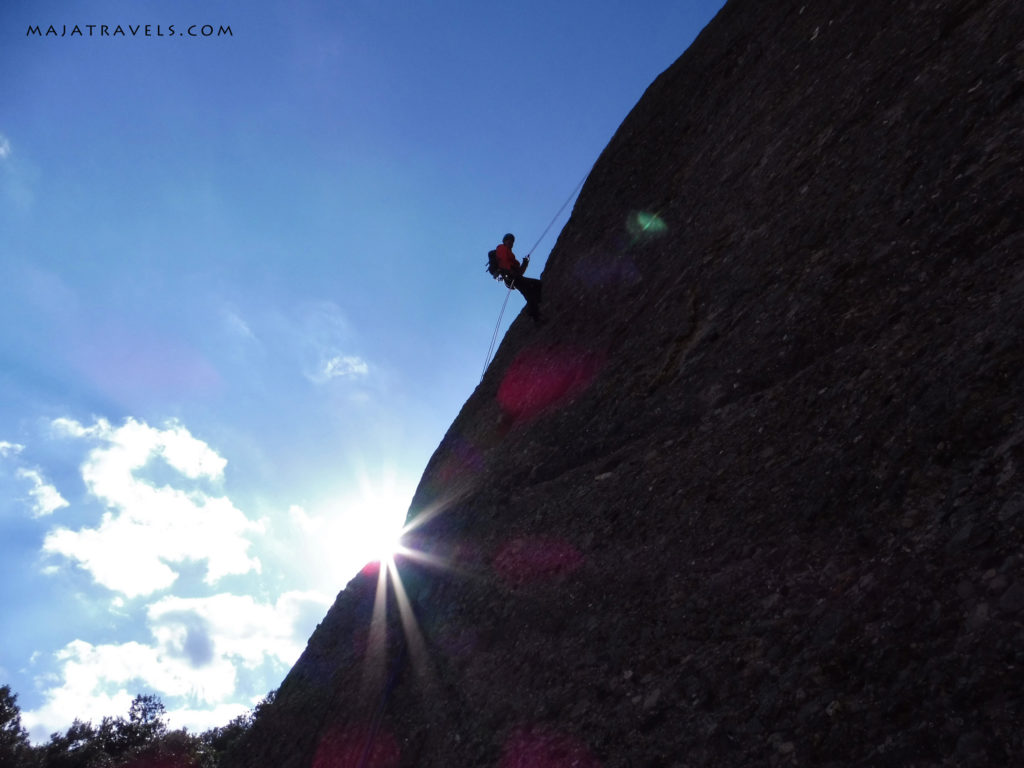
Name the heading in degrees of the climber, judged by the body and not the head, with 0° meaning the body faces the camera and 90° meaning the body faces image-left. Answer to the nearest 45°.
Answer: approximately 270°
